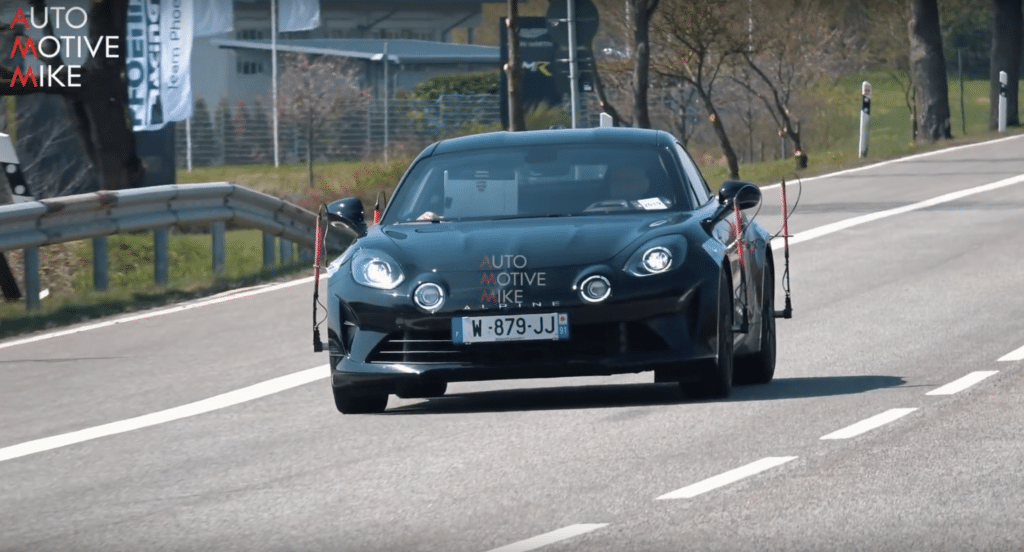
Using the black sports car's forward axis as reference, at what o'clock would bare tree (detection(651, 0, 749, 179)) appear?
The bare tree is roughly at 6 o'clock from the black sports car.

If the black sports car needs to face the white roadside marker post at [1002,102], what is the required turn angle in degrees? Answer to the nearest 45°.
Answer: approximately 180°

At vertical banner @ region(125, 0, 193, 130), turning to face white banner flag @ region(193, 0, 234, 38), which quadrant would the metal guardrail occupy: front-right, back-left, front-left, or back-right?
back-right

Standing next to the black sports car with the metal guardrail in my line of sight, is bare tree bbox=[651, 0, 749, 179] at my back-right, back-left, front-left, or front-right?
front-right
